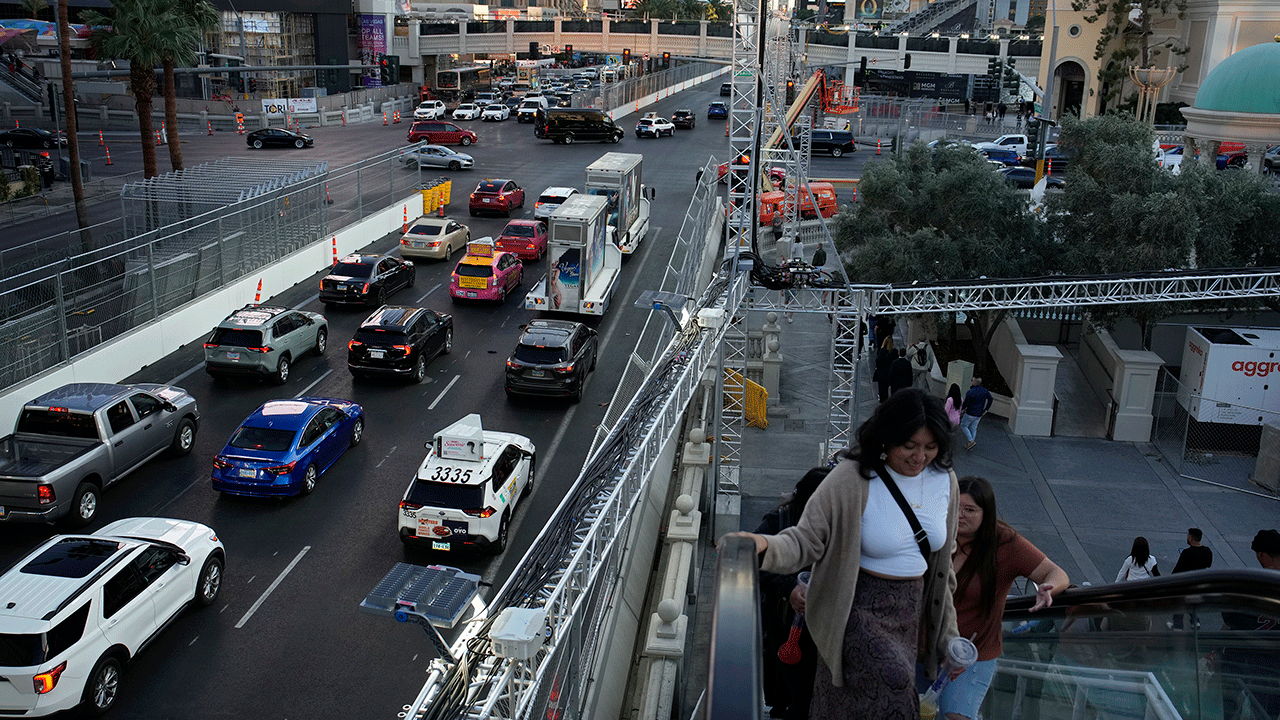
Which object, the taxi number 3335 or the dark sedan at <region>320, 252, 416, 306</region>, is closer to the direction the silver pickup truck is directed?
the dark sedan

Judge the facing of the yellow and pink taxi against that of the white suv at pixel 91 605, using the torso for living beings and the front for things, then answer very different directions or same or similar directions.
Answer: same or similar directions

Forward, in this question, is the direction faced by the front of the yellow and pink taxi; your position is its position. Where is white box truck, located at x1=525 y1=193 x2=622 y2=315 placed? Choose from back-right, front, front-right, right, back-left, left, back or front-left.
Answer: right

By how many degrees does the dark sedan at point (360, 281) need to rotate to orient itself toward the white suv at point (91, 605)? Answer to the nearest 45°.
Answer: approximately 135° to its right

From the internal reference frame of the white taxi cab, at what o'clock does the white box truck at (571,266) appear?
The white box truck is roughly at 11 o'clock from the white taxi cab.

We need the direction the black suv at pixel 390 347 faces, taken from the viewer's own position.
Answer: facing away from the viewer and to the right of the viewer

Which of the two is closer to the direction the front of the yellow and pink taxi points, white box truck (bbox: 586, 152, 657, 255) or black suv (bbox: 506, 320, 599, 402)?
the white box truck

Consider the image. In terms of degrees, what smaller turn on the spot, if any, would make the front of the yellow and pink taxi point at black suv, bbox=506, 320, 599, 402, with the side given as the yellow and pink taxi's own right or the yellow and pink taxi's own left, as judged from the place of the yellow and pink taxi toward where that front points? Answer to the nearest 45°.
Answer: approximately 135° to the yellow and pink taxi's own right

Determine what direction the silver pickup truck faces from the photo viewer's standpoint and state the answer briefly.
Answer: facing away from the viewer and to the right of the viewer

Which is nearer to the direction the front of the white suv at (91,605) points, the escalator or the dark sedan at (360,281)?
the dark sedan

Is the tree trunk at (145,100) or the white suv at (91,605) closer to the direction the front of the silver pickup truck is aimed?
the tree trunk

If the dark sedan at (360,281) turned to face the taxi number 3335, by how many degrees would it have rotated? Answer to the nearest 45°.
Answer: approximately 135° to its right

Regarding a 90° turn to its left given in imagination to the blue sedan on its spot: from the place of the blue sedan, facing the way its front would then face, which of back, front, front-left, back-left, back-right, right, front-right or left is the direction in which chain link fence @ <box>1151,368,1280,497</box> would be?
back-right

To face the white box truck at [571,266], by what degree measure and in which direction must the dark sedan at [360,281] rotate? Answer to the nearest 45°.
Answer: approximately 45° to its right

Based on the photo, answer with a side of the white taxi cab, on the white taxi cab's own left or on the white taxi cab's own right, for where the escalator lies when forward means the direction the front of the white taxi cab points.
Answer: on the white taxi cab's own right

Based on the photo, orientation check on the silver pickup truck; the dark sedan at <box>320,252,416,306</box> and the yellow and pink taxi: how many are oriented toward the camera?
0

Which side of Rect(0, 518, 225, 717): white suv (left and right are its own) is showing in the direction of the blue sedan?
front

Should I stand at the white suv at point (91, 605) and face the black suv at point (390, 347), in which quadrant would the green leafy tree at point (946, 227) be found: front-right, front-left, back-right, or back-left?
front-right

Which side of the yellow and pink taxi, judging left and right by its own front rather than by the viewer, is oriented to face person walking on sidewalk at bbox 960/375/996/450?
right
